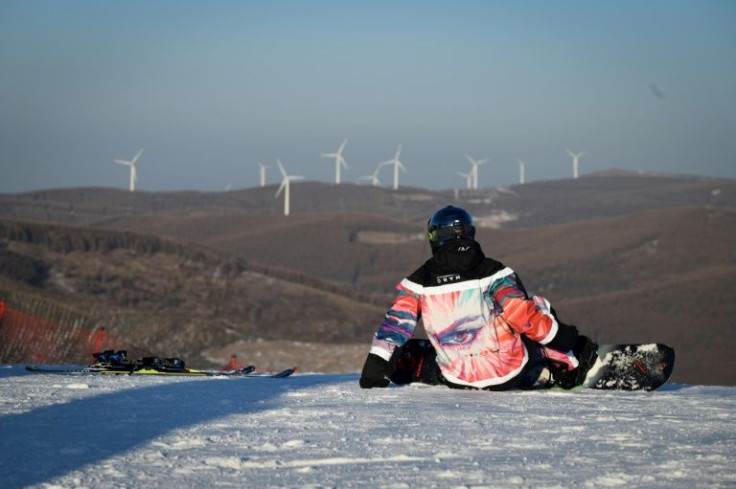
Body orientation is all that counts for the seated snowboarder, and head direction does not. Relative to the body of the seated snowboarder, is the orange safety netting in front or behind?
in front

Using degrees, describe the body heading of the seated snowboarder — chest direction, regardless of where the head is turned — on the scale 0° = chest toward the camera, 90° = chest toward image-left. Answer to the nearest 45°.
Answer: approximately 180°
